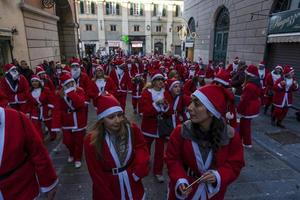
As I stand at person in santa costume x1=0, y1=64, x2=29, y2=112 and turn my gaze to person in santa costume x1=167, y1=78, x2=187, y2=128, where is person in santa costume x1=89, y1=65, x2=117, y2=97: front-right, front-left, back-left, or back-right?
front-left

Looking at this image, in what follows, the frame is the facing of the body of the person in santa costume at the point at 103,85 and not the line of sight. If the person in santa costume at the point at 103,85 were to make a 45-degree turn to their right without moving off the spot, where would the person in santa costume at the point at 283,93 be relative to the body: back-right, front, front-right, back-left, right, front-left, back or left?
back-left

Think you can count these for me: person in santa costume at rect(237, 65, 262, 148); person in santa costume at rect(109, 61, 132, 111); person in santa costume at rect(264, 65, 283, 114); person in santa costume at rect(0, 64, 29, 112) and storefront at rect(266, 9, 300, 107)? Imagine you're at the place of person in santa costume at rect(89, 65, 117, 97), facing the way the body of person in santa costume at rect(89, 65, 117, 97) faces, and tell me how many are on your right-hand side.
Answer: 1

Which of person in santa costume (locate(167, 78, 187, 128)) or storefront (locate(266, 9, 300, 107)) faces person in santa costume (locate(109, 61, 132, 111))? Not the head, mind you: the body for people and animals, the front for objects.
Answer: the storefront

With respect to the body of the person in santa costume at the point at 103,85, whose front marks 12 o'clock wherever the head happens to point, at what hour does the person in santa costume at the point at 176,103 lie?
the person in santa costume at the point at 176,103 is roughly at 11 o'clock from the person in santa costume at the point at 103,85.

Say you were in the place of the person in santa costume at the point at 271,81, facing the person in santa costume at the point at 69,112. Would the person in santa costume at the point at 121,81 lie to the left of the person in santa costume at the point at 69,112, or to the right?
right

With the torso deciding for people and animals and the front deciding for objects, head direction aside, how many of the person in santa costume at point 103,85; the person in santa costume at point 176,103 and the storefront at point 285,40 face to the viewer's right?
0

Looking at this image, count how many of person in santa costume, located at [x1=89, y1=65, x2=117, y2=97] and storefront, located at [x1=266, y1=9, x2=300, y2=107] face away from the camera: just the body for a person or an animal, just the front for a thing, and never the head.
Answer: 0

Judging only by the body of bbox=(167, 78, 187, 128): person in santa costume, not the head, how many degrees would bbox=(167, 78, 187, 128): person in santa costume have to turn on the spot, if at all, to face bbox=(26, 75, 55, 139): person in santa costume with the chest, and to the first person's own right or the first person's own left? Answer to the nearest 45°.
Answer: approximately 45° to the first person's own right

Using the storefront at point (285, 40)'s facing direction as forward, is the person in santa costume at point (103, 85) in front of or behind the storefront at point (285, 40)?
in front

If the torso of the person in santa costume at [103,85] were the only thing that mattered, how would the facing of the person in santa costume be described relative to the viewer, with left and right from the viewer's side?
facing the viewer

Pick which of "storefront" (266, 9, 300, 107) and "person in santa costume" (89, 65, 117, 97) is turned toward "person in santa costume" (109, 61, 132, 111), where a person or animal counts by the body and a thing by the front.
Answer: the storefront

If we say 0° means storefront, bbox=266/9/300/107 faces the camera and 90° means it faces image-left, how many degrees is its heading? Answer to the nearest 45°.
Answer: approximately 45°

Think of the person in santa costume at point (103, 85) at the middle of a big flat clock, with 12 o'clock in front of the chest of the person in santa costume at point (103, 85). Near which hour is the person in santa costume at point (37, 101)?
the person in santa costume at point (37, 101) is roughly at 2 o'clock from the person in santa costume at point (103, 85).

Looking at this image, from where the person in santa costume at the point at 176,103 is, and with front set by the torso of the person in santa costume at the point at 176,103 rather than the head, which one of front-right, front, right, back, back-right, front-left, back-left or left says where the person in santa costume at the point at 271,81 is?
back

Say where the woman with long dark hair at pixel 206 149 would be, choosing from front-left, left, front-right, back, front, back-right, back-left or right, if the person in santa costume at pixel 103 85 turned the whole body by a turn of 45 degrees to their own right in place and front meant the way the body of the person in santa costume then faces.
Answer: front-left

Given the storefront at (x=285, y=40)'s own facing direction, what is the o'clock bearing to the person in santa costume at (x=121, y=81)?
The person in santa costume is roughly at 12 o'clock from the storefront.
